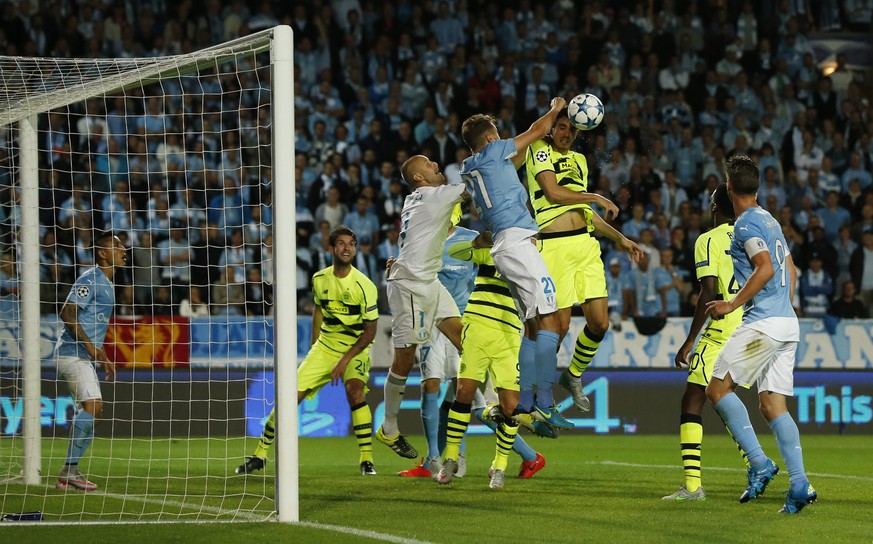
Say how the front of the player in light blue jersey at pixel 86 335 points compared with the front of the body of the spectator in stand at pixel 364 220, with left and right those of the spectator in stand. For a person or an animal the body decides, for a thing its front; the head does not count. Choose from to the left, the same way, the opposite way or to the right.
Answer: to the left

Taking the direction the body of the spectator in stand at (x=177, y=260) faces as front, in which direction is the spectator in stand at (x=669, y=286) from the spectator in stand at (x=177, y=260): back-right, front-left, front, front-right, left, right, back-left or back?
left

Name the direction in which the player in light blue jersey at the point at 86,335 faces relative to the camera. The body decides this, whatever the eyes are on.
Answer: to the viewer's right

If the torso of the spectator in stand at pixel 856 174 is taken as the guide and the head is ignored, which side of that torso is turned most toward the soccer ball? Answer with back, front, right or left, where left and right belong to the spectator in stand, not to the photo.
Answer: front

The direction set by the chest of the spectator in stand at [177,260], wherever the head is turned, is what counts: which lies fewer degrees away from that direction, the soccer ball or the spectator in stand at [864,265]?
the soccer ball

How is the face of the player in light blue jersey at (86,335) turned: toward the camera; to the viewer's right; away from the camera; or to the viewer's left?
to the viewer's right

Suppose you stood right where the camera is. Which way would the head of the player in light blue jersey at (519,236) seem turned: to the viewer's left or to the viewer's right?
to the viewer's right

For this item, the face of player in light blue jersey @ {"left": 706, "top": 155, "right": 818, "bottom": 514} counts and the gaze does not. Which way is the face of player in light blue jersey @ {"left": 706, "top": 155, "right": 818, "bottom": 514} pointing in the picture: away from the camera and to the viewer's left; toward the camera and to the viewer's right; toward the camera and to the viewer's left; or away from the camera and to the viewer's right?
away from the camera and to the viewer's left

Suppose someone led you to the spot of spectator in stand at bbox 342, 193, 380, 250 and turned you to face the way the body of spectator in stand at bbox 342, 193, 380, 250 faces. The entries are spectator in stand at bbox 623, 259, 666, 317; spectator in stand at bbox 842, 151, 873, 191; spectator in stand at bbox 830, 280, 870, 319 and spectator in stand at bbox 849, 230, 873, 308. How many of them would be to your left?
4

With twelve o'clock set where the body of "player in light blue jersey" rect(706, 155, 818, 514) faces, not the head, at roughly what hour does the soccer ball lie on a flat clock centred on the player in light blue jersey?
The soccer ball is roughly at 12 o'clock from the player in light blue jersey.

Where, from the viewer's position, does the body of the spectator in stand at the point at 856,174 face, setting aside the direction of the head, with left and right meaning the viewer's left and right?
facing the viewer

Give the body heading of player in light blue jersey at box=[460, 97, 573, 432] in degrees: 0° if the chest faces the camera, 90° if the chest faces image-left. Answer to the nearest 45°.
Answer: approximately 225°

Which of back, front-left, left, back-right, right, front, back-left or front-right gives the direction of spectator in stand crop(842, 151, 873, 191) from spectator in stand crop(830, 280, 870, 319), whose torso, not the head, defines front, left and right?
back

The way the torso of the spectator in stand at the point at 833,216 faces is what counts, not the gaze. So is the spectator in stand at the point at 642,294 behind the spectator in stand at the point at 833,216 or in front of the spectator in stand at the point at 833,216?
in front

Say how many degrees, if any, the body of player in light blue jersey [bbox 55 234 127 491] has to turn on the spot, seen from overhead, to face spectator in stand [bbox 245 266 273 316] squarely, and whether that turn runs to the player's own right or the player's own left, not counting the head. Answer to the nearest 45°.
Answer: approximately 90° to the player's own left
